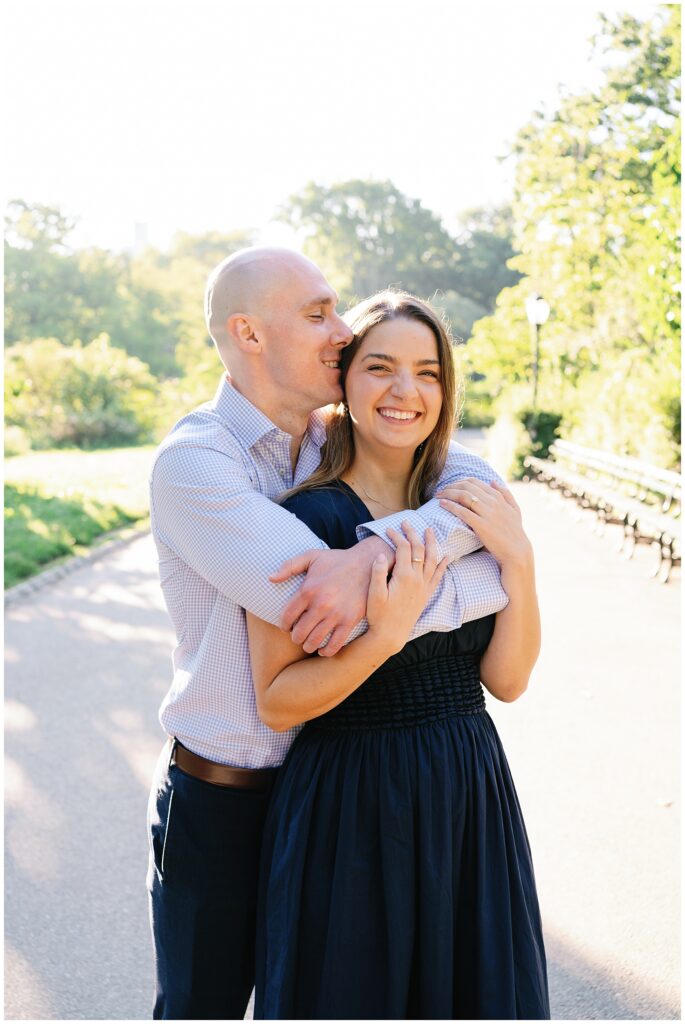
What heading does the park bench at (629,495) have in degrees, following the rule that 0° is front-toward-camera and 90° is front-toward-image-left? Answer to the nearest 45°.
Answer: approximately 45°

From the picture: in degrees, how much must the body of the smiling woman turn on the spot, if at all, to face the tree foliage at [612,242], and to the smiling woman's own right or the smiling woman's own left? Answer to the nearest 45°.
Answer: approximately 180°

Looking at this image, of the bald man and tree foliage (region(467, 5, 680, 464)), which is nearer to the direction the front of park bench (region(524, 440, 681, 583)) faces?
the bald man

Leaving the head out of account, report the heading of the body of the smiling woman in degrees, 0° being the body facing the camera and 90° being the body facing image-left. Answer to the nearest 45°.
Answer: approximately 0°

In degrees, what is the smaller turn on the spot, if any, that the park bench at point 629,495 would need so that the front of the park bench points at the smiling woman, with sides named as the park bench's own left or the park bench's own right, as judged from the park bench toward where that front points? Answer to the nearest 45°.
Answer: approximately 45° to the park bench's own left

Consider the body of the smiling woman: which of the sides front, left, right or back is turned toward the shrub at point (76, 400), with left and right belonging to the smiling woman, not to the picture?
back

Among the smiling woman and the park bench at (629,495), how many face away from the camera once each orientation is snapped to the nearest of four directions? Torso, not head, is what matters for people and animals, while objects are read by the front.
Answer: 0
